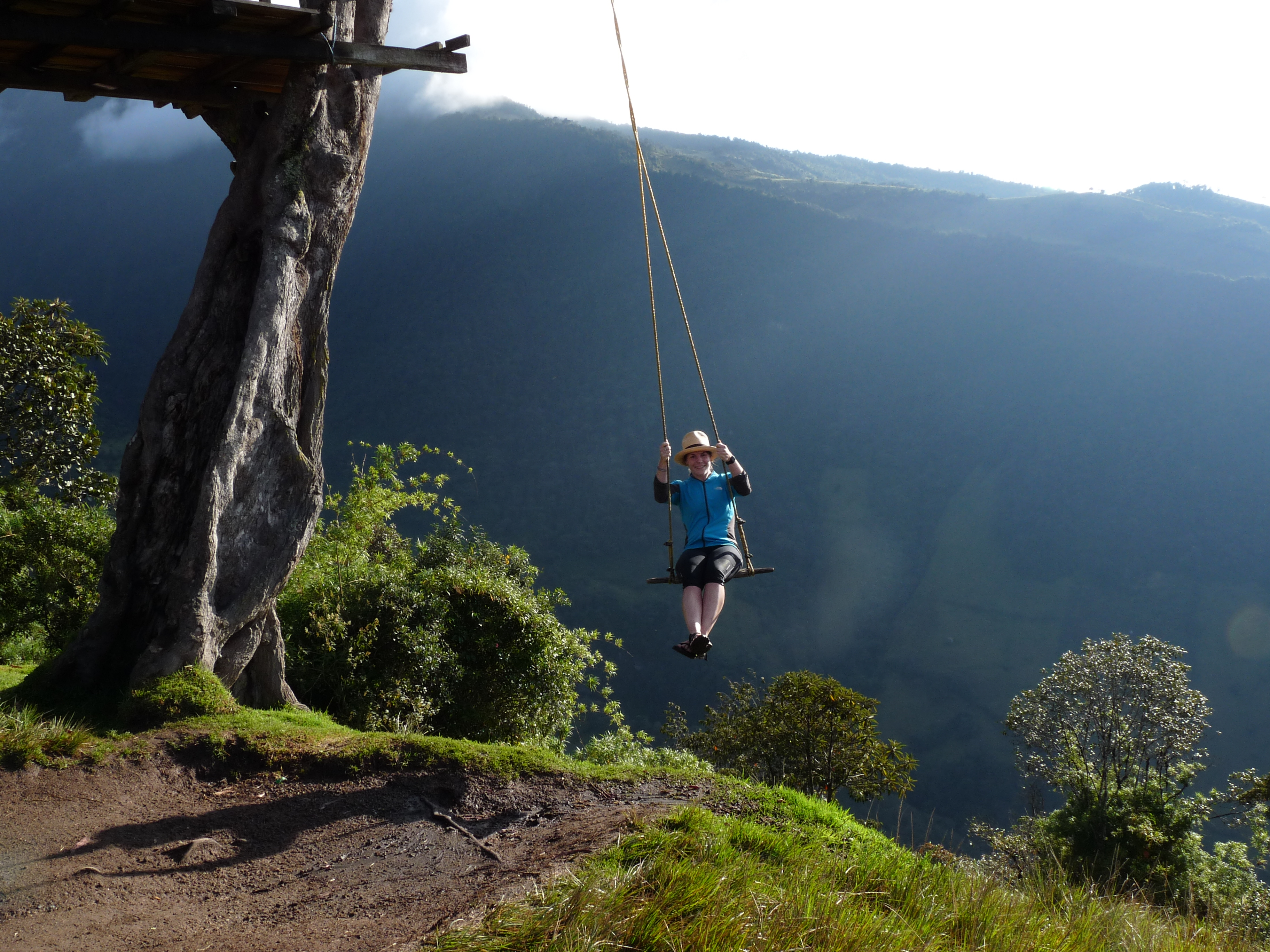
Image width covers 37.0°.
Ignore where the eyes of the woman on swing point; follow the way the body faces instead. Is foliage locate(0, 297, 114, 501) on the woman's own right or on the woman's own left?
on the woman's own right

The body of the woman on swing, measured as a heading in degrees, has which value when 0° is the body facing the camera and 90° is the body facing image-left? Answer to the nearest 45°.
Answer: approximately 0°

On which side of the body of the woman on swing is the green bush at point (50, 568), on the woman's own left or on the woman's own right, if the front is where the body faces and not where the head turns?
on the woman's own right
